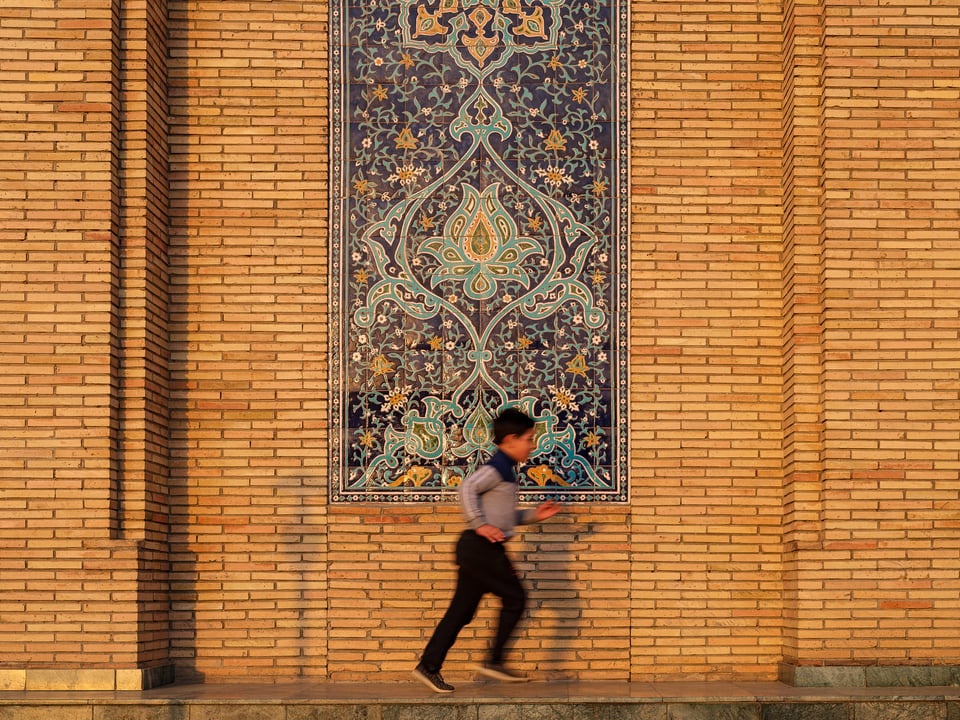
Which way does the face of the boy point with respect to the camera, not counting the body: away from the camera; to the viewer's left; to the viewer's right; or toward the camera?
to the viewer's right

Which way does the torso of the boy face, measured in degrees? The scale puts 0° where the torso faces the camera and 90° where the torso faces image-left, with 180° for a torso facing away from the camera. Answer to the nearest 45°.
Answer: approximately 270°
